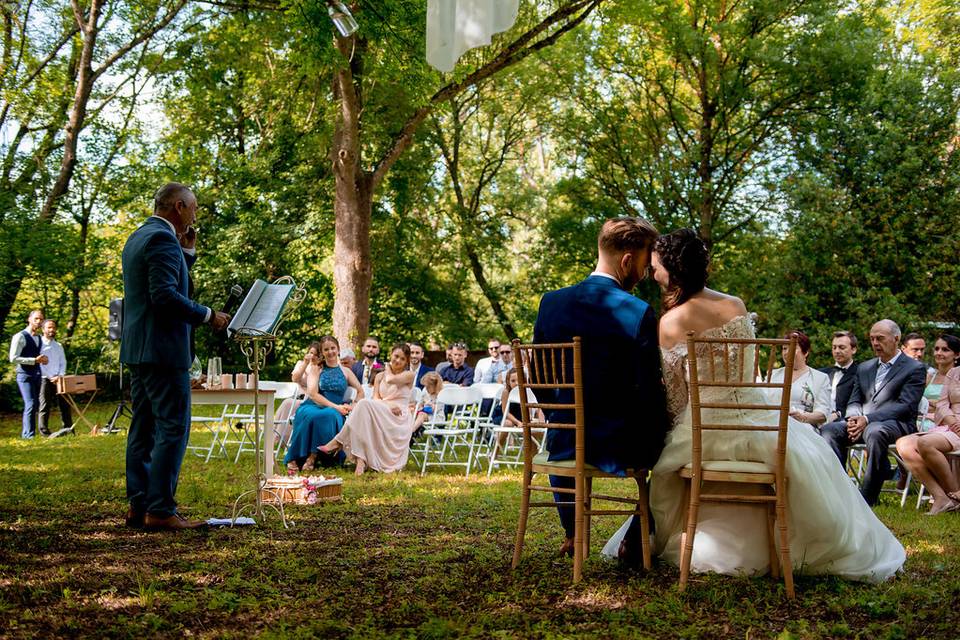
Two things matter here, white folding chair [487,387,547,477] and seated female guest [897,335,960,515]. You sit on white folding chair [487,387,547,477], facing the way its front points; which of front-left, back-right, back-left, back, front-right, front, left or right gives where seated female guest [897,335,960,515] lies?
left

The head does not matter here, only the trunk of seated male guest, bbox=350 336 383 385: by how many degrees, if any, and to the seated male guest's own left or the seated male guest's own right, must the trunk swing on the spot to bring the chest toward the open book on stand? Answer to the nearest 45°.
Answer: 0° — they already face it

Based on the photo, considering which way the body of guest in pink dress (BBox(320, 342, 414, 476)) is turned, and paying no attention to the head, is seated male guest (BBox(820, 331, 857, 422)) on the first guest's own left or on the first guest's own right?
on the first guest's own left

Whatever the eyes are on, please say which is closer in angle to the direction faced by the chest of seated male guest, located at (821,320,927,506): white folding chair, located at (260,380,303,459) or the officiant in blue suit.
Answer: the officiant in blue suit

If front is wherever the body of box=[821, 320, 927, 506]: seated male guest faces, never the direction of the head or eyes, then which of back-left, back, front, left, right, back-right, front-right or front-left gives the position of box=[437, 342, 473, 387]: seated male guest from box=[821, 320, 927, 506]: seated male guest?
right

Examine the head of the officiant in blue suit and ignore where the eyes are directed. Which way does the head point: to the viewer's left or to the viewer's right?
to the viewer's right

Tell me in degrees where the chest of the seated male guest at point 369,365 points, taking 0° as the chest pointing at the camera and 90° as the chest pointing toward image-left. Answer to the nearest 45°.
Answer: approximately 0°

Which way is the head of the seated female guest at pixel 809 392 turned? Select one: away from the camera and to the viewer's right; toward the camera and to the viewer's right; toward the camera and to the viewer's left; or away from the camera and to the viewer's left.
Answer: toward the camera and to the viewer's left

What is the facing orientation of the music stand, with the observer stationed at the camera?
facing to the left of the viewer

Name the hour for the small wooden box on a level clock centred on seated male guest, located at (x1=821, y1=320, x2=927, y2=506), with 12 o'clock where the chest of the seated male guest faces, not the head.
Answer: The small wooden box is roughly at 2 o'clock from the seated male guest.

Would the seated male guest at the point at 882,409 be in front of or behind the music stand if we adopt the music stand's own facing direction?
behind

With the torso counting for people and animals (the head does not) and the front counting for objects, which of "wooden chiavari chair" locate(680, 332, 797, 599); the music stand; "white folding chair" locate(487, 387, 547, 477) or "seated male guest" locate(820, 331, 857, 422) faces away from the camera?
the wooden chiavari chair

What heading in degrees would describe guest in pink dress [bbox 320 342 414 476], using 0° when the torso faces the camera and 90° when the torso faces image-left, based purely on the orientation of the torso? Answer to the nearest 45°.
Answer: approximately 45°

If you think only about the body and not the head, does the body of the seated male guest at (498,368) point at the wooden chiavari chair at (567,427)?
yes

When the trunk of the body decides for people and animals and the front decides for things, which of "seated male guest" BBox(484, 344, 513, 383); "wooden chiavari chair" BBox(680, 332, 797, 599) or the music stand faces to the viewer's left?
the music stand

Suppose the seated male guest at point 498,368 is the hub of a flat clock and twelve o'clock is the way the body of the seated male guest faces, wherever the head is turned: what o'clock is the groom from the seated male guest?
The groom is roughly at 12 o'clock from the seated male guest.
